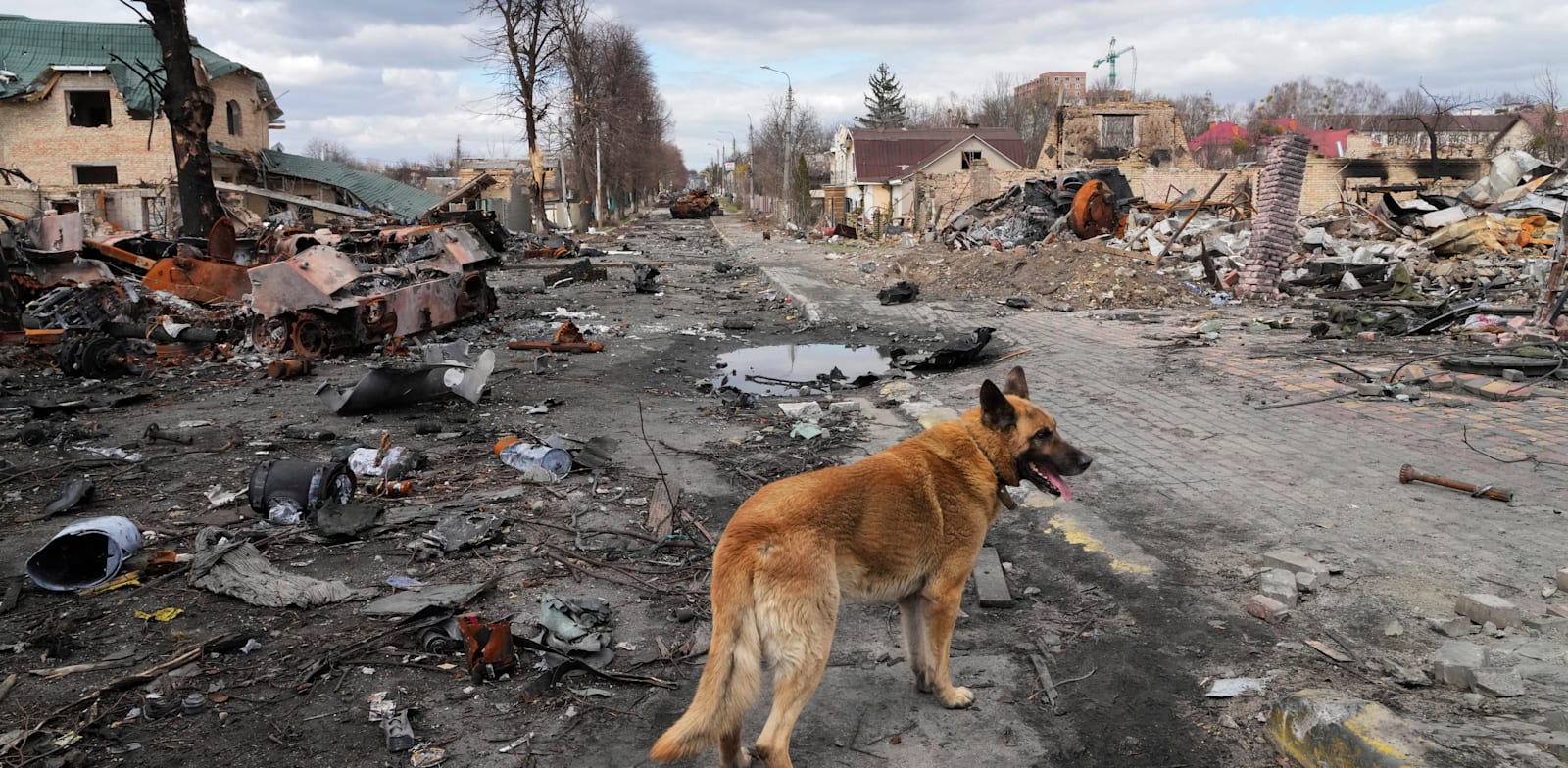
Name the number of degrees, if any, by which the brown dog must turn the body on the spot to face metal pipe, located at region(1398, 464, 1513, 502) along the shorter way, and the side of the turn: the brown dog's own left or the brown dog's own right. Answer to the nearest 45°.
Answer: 0° — it already faces it

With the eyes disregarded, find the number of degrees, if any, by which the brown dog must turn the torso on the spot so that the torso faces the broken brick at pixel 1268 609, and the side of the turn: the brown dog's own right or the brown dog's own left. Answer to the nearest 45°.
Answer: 0° — it already faces it

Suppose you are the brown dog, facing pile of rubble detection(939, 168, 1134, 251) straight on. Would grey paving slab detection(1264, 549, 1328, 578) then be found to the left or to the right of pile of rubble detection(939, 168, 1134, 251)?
right

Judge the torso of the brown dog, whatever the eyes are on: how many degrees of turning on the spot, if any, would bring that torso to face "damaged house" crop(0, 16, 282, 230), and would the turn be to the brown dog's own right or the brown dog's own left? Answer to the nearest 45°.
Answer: approximately 90° to the brown dog's own left

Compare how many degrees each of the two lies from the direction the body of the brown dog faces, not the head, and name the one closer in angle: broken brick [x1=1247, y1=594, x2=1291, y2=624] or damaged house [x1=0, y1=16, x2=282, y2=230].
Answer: the broken brick

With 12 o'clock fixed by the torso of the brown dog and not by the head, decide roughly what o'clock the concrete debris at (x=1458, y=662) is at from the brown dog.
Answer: The concrete debris is roughly at 1 o'clock from the brown dog.

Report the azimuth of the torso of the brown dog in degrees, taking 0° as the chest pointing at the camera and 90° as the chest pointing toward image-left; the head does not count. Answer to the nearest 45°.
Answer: approximately 225°

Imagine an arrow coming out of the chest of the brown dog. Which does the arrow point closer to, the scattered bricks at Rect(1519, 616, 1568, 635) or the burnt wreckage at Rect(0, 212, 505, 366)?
the scattered bricks

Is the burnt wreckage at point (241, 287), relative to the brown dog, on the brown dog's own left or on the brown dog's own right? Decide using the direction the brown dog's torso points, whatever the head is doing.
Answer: on the brown dog's own left
